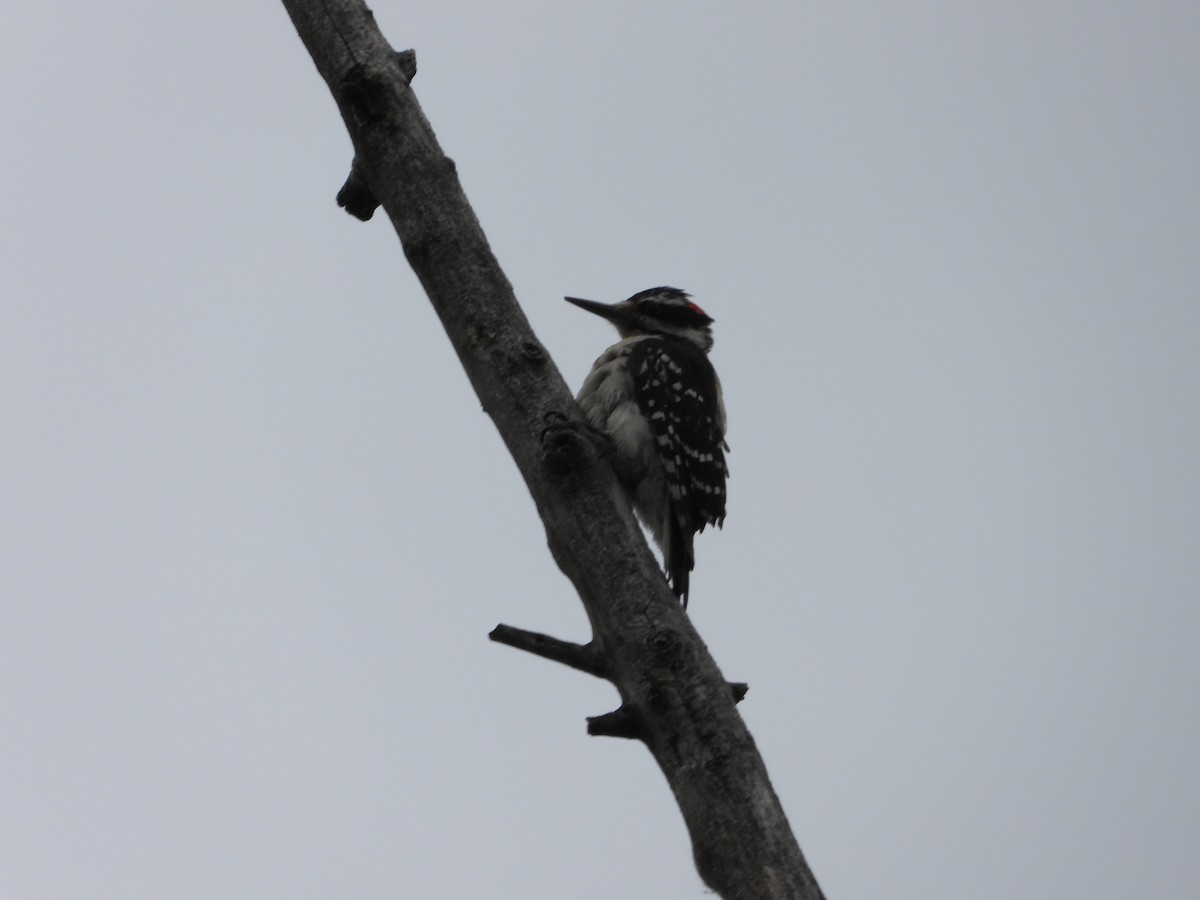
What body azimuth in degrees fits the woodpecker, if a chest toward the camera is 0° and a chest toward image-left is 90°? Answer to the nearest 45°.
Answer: approximately 90°
